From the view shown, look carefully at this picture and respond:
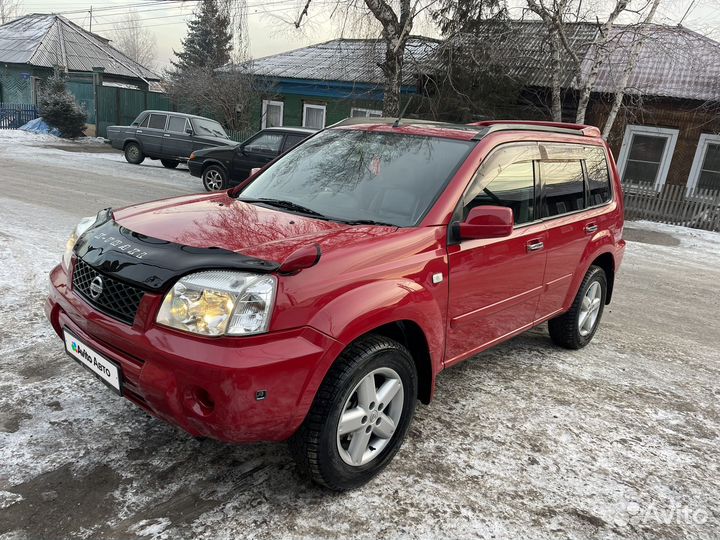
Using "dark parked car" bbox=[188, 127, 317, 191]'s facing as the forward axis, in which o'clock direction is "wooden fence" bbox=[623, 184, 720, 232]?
The wooden fence is roughly at 6 o'clock from the dark parked car.

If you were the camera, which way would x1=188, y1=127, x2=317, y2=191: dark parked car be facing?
facing to the left of the viewer

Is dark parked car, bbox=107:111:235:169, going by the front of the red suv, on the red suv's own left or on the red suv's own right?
on the red suv's own right

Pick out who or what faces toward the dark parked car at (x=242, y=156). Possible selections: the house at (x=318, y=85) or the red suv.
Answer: the house

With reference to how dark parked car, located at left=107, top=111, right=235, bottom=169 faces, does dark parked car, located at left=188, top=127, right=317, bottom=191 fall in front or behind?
in front

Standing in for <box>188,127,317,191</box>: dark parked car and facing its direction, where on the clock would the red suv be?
The red suv is roughly at 9 o'clock from the dark parked car.

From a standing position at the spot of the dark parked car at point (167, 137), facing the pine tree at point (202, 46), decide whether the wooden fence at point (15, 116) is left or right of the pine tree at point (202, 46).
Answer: left

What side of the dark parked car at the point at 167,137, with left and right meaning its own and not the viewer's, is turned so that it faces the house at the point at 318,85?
left

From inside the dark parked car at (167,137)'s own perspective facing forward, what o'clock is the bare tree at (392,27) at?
The bare tree is roughly at 12 o'clock from the dark parked car.

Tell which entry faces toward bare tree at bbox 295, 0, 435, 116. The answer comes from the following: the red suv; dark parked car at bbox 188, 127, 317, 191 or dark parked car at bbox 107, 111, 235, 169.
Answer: dark parked car at bbox 107, 111, 235, 169

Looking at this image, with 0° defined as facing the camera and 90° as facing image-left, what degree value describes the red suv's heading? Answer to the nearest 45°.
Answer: approximately 45°
